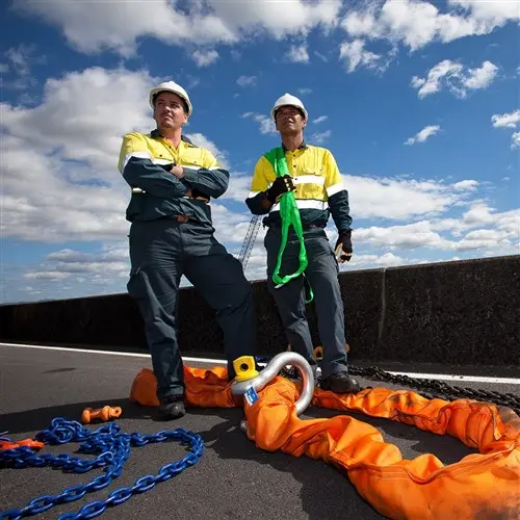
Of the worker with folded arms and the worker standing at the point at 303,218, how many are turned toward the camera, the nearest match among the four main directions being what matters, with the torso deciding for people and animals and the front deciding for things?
2

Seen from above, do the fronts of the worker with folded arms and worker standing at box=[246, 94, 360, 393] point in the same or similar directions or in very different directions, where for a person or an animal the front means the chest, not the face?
same or similar directions

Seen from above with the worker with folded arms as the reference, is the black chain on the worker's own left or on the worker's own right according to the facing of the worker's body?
on the worker's own left

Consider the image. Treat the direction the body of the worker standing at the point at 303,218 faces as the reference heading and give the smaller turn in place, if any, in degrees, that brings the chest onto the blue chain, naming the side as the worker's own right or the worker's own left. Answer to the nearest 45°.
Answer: approximately 45° to the worker's own right

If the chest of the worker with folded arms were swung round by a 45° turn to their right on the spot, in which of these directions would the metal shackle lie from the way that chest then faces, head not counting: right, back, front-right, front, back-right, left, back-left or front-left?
left

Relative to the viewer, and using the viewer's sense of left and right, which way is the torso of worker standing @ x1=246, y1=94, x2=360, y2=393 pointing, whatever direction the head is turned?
facing the viewer

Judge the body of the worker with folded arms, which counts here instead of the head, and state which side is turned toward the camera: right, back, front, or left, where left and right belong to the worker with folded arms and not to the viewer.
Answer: front

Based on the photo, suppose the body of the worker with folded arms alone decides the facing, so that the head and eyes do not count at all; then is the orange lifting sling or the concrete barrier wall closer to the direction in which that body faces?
the orange lifting sling

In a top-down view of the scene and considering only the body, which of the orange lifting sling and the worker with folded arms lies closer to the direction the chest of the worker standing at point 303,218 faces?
the orange lifting sling
